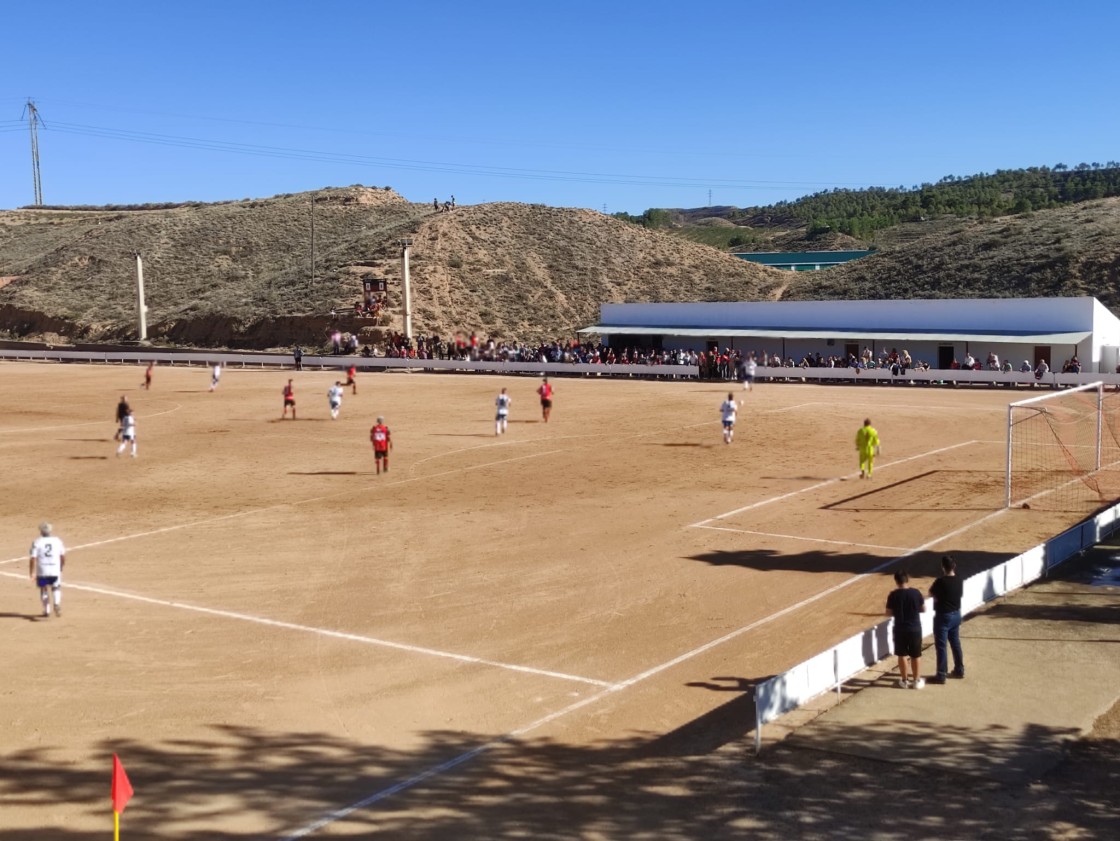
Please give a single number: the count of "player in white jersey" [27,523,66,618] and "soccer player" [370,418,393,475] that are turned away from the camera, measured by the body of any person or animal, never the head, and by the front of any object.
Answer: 2

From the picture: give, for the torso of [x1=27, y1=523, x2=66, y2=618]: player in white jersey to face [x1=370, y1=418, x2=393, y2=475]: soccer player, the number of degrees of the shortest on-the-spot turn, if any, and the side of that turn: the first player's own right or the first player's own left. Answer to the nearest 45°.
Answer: approximately 45° to the first player's own right

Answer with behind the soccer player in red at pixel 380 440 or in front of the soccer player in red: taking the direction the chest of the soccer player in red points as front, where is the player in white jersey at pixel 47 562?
behind

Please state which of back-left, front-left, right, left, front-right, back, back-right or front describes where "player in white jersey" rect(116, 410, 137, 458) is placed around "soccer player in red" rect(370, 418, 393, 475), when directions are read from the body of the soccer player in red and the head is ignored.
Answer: front-left

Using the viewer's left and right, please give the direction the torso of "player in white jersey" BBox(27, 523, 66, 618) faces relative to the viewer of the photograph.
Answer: facing away from the viewer

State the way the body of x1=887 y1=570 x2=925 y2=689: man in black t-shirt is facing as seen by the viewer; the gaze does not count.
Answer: away from the camera

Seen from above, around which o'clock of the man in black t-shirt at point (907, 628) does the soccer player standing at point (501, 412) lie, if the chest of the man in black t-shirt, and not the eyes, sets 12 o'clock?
The soccer player standing is roughly at 11 o'clock from the man in black t-shirt.

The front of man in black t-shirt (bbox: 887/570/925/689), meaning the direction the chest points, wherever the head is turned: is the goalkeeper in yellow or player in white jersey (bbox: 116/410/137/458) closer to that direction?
the goalkeeper in yellow

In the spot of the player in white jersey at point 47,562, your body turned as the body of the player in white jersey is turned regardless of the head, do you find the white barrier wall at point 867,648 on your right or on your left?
on your right

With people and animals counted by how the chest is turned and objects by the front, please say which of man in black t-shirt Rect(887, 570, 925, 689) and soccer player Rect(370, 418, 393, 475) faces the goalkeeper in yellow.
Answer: the man in black t-shirt

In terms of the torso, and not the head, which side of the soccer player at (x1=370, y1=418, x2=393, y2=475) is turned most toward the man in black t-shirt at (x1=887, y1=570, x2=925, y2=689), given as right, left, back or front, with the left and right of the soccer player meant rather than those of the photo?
back

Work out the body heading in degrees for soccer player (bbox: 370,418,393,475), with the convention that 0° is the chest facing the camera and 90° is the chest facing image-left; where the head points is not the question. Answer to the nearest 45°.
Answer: approximately 180°
